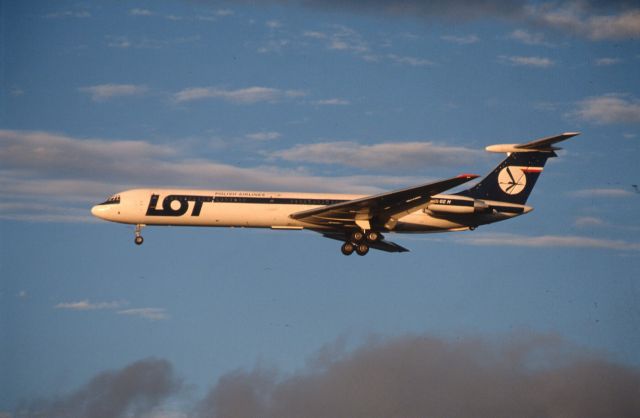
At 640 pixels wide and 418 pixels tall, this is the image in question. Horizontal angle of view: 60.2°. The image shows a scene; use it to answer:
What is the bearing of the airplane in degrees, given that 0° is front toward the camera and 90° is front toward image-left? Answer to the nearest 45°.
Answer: approximately 90°
